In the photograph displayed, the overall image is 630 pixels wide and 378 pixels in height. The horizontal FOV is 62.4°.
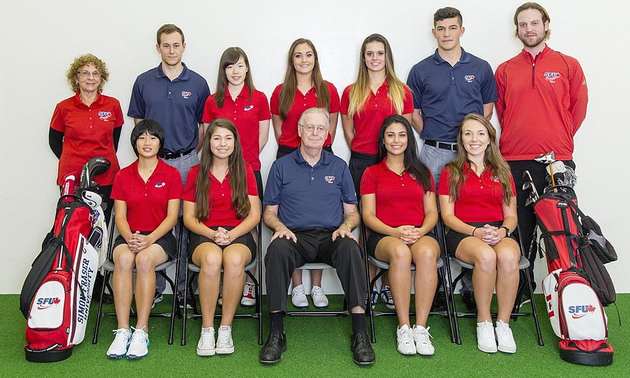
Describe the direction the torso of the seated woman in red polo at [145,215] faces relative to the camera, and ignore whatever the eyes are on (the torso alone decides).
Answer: toward the camera

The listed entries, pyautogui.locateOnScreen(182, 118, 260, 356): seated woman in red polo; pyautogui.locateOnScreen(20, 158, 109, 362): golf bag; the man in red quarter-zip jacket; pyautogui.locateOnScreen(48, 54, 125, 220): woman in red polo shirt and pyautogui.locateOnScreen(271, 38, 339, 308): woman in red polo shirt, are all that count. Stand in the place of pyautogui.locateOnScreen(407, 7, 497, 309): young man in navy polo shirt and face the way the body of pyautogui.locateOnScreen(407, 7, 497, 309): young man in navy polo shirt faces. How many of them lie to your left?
1

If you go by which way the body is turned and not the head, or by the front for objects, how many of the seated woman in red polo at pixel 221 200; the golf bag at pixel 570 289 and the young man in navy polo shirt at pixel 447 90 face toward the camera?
3

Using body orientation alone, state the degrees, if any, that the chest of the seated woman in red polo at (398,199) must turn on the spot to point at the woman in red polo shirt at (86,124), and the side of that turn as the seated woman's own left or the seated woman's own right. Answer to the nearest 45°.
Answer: approximately 90° to the seated woman's own right

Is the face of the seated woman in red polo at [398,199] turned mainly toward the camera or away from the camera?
toward the camera

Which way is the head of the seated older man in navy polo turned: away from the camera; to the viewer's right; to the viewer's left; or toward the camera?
toward the camera

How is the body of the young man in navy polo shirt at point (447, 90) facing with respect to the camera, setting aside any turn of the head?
toward the camera

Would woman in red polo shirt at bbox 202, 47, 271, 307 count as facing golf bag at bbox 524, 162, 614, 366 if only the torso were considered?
no

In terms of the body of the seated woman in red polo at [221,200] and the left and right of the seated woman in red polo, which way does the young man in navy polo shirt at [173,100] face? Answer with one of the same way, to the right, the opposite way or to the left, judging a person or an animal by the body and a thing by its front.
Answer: the same way

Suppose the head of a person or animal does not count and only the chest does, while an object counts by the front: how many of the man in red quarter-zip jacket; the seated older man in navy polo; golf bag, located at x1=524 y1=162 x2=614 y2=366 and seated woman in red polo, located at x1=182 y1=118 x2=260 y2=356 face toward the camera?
4

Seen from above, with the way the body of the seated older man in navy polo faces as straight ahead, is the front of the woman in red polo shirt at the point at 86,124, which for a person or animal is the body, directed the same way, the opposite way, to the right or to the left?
the same way

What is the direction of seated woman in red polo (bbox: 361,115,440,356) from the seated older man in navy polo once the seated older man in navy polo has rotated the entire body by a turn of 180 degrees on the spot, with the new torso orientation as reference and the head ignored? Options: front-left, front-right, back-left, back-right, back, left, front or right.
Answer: right

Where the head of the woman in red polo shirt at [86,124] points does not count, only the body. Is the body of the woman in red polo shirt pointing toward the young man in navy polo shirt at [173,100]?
no

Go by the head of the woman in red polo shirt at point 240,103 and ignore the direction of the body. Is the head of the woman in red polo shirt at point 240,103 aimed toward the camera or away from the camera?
toward the camera

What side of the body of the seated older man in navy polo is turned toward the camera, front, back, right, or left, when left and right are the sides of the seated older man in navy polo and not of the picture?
front

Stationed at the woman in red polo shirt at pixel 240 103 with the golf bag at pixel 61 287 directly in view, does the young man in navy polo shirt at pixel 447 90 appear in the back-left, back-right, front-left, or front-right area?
back-left

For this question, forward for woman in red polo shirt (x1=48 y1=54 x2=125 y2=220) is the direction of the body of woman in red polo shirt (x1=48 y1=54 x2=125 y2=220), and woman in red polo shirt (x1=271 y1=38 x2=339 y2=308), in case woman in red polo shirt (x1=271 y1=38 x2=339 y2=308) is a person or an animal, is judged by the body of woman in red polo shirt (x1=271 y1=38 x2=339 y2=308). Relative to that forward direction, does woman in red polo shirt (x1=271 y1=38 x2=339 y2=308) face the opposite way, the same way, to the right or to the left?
the same way

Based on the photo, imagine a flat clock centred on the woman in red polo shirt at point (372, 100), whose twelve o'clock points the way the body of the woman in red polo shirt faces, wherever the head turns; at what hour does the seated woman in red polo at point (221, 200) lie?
The seated woman in red polo is roughly at 2 o'clock from the woman in red polo shirt.

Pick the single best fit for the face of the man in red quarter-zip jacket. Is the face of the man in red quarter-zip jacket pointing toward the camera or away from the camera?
toward the camera

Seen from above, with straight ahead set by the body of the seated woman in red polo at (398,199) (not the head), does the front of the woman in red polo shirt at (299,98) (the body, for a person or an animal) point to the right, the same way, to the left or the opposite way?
the same way

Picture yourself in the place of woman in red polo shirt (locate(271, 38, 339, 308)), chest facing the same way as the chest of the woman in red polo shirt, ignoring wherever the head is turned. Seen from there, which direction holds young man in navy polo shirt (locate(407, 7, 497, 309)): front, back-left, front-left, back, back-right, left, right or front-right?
left
